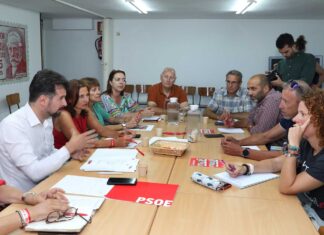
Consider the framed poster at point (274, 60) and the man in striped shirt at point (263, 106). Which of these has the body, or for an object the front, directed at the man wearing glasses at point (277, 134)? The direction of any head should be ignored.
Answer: the framed poster

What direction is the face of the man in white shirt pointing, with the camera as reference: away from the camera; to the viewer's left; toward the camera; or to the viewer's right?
to the viewer's right

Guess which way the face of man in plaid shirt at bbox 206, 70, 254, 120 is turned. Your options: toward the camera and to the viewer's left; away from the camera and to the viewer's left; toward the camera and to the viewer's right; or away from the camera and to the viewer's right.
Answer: toward the camera and to the viewer's left

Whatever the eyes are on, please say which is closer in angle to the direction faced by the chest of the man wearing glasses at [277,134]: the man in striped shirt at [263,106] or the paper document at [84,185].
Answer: the paper document

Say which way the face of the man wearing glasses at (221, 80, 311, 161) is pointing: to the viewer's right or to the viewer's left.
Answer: to the viewer's left

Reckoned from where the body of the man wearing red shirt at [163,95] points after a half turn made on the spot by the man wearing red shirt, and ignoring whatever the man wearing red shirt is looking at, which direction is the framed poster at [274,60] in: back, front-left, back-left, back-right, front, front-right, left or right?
front-right

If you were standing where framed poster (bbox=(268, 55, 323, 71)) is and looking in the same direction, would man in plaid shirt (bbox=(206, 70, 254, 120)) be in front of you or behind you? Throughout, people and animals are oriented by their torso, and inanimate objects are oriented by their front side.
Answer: in front

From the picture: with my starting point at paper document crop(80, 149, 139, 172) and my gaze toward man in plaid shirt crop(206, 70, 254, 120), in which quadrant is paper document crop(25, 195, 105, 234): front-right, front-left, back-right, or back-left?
back-right

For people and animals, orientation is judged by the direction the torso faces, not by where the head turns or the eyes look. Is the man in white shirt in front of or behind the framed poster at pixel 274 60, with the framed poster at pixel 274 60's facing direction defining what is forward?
in front

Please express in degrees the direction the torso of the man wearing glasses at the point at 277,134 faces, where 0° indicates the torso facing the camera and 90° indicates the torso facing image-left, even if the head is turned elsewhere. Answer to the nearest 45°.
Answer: approximately 90°

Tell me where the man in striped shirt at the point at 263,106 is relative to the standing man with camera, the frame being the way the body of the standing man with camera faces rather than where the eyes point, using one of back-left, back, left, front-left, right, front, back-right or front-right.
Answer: front-left

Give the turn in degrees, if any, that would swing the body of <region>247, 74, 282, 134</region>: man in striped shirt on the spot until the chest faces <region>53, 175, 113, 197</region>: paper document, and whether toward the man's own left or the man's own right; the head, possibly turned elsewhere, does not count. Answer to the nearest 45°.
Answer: approximately 45° to the man's own left

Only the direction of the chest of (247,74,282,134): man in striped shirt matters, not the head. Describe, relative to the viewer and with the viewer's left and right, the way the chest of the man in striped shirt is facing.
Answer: facing to the left of the viewer

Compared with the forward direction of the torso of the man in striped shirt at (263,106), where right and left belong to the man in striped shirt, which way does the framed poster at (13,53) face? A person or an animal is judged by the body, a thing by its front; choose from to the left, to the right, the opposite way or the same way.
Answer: the opposite way

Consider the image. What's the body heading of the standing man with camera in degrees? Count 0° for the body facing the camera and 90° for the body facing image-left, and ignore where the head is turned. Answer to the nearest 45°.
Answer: approximately 45°

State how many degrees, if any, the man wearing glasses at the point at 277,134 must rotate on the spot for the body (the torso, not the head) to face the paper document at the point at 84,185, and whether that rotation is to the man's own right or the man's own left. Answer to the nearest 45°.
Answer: approximately 45° to the man's own left
